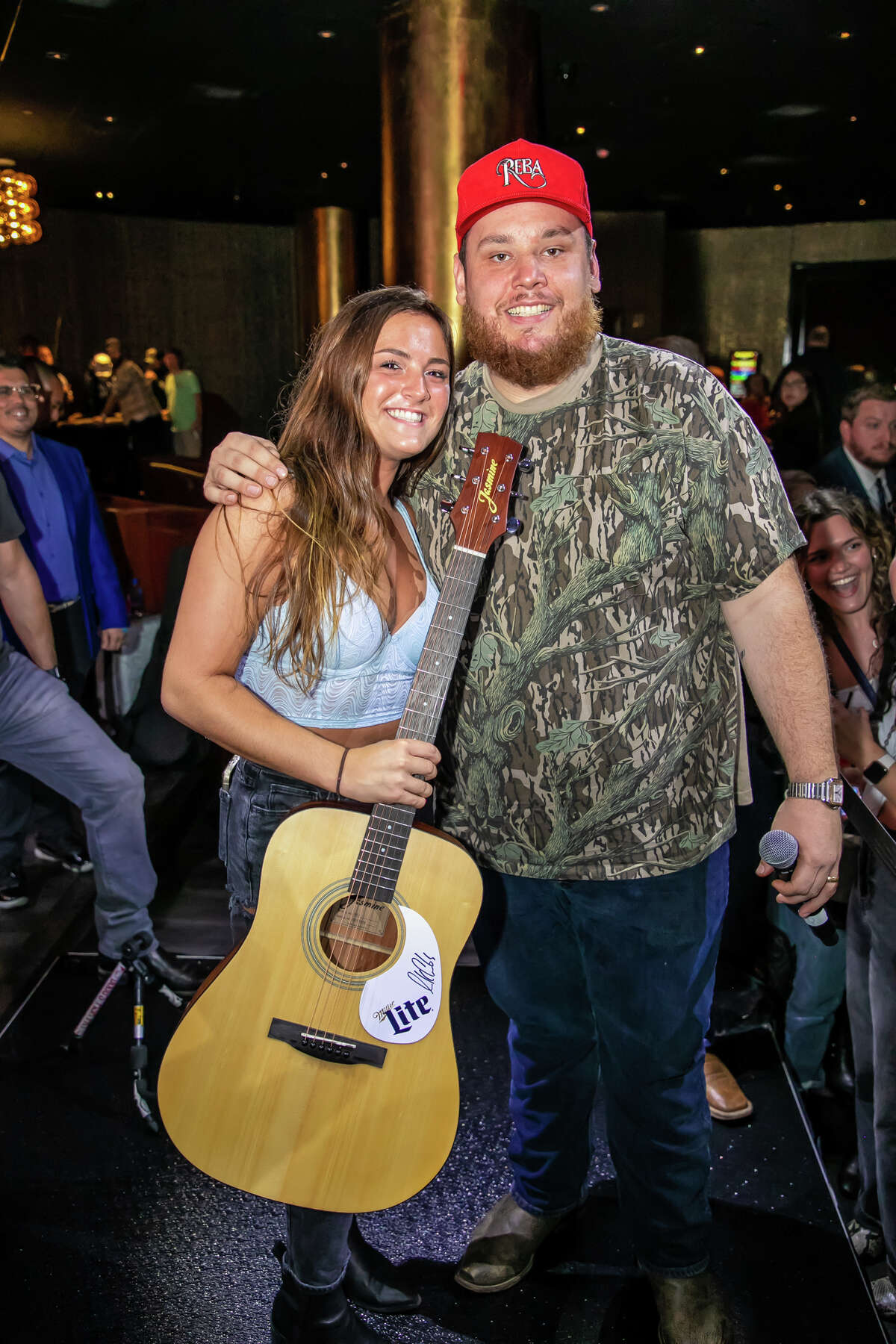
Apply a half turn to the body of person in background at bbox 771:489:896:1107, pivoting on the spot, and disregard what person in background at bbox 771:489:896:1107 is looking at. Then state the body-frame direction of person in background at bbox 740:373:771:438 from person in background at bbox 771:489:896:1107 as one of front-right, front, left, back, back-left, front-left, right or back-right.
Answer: front-left

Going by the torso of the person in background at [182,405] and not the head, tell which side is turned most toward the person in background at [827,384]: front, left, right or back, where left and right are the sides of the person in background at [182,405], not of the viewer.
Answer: back

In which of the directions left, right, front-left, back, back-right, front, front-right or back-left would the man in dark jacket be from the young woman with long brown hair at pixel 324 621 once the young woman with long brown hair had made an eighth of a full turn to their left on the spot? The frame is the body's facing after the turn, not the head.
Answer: front-left

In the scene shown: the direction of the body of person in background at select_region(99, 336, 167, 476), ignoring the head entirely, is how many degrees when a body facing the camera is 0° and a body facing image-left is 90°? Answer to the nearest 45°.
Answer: approximately 90°

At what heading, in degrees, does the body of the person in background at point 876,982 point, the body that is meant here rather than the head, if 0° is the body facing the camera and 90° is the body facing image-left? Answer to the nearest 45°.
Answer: approximately 45°

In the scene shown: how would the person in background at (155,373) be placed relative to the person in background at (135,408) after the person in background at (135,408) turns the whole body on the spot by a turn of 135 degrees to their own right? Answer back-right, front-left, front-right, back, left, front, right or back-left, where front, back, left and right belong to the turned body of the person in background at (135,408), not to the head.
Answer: front-left

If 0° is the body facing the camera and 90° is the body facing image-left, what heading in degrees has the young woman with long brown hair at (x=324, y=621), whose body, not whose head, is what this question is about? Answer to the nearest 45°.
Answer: approximately 315°
